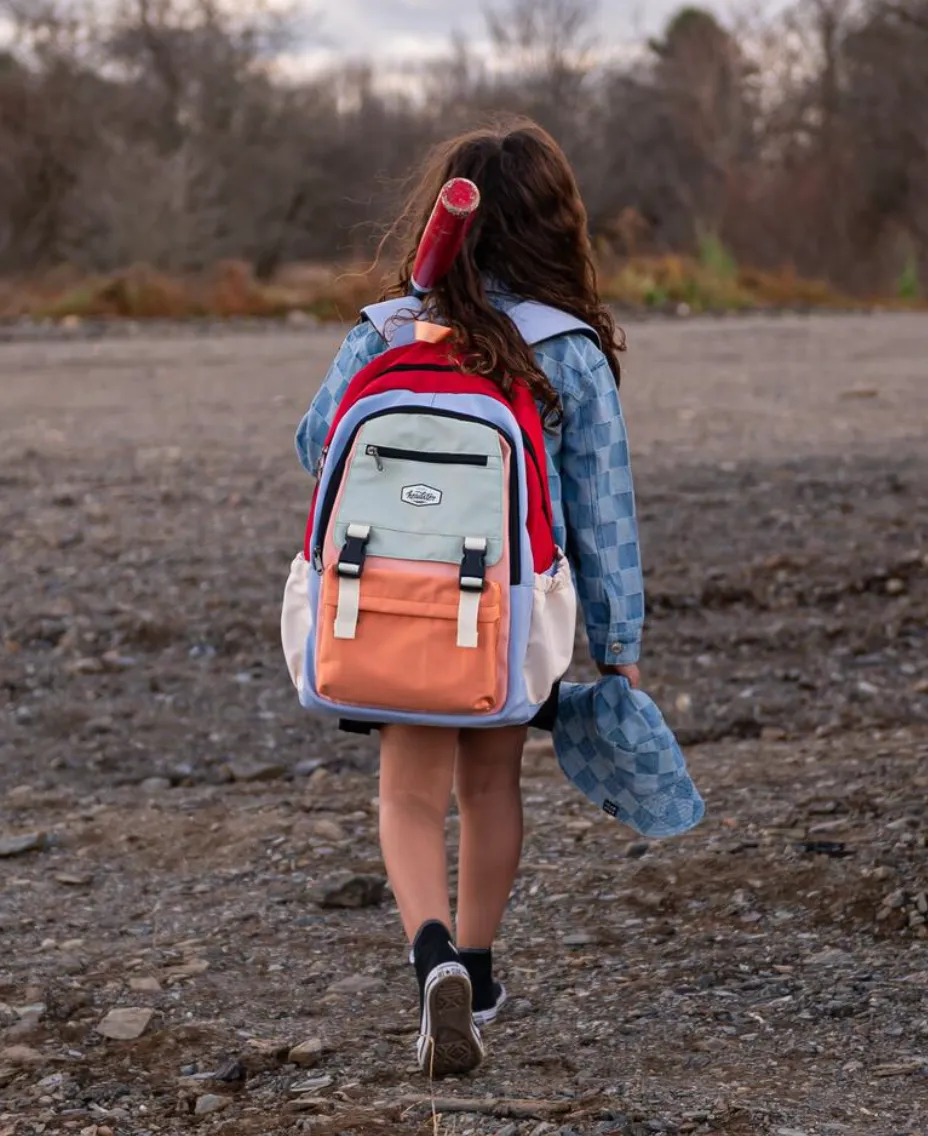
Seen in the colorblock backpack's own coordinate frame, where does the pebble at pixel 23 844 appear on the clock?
The pebble is roughly at 5 o'clock from the colorblock backpack.

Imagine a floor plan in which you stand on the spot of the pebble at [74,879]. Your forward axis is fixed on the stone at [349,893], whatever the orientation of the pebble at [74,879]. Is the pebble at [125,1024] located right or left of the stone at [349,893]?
right

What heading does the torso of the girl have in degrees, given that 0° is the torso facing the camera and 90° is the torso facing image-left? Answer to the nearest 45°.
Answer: approximately 180°

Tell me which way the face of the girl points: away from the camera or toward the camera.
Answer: away from the camera

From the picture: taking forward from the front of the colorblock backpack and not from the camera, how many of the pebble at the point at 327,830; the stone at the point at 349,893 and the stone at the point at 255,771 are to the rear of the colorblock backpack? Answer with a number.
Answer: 3

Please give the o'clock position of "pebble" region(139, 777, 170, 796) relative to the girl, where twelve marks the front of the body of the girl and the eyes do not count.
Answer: The pebble is roughly at 11 o'clock from the girl.

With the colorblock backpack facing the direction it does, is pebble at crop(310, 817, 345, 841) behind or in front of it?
behind

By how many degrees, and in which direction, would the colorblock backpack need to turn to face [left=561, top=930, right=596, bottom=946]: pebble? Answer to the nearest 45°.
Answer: approximately 180°

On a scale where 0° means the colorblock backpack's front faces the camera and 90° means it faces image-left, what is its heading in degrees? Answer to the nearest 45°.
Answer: approximately 0°
